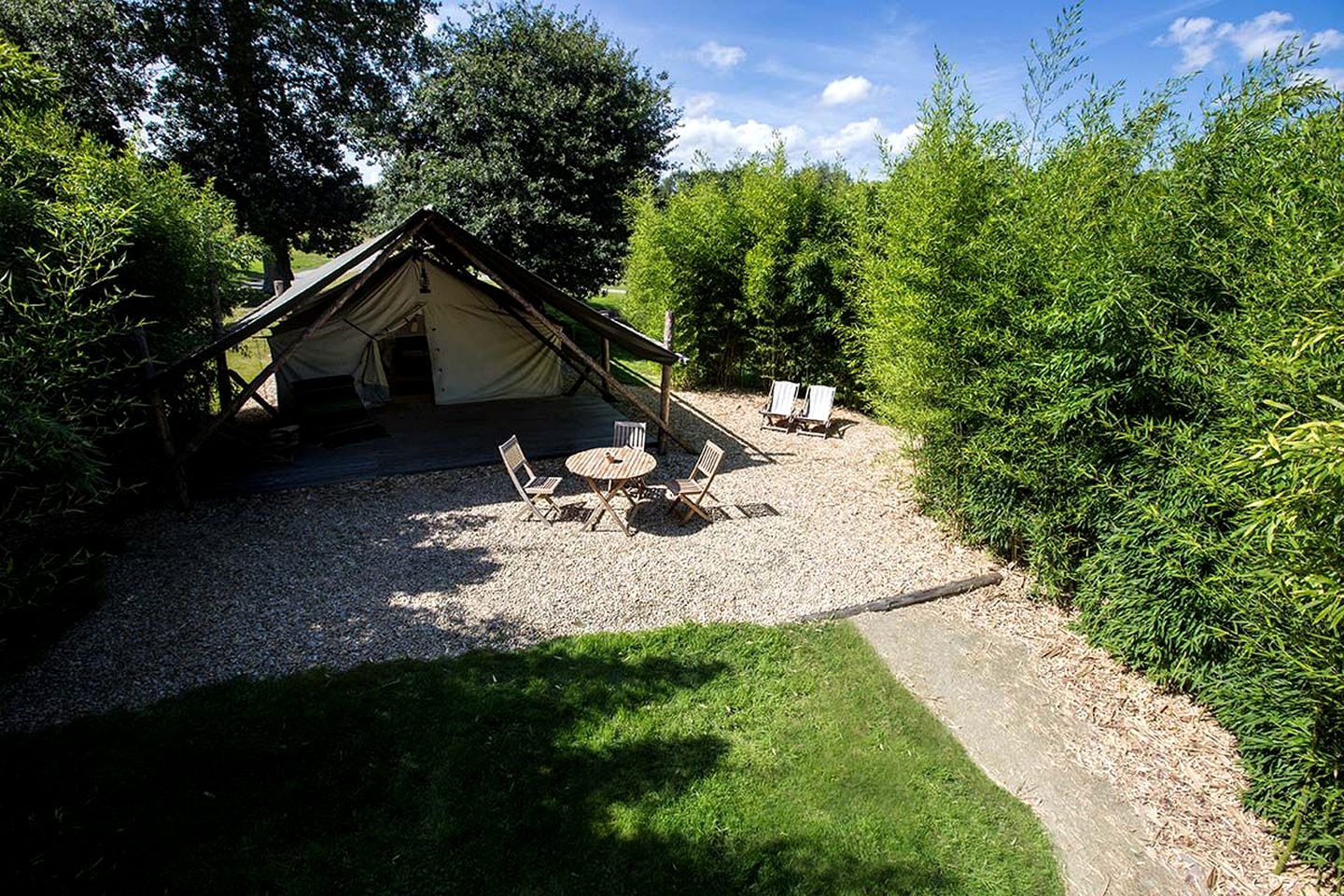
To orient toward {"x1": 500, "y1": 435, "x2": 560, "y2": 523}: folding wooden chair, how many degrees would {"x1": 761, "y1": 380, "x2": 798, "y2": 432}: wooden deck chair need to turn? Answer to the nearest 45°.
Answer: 0° — it already faces it

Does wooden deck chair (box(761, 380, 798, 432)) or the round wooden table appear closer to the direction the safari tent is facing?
the round wooden table

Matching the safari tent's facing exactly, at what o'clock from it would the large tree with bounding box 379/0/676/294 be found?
The large tree is roughly at 7 o'clock from the safari tent.

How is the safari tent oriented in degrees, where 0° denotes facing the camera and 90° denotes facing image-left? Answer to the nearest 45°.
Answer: approximately 0°

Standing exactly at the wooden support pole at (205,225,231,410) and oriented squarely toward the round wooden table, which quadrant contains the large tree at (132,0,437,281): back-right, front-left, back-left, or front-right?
back-left

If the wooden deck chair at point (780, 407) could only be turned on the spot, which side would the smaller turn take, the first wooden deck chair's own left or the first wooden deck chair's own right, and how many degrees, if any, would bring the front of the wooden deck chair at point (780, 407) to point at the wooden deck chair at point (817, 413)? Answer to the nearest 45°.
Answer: approximately 135° to the first wooden deck chair's own left

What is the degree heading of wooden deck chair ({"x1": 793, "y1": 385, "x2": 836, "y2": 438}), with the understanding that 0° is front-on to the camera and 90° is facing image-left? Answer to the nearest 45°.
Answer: approximately 45°

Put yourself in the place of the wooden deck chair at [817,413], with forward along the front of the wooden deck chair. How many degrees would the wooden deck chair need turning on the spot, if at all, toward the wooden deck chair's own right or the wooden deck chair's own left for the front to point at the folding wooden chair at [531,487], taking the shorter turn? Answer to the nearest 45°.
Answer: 0° — it already faces it

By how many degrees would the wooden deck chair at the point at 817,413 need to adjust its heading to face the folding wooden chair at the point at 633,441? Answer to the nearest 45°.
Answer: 0° — it already faces it
